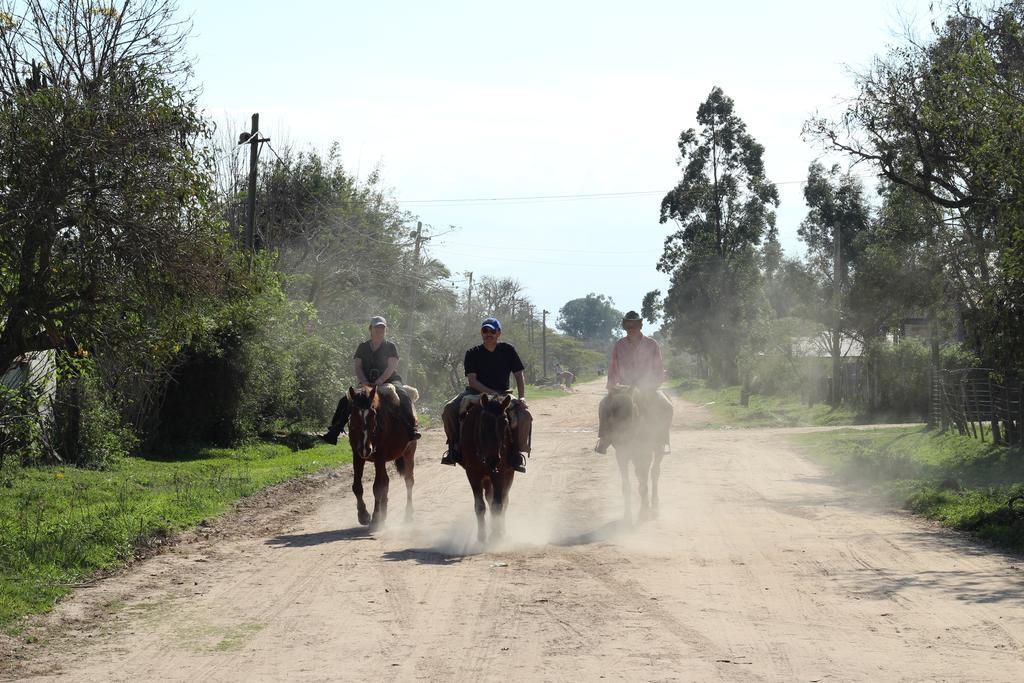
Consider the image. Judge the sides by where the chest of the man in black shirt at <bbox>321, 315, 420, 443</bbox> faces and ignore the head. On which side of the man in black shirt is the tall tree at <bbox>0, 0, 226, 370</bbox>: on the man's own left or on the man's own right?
on the man's own right

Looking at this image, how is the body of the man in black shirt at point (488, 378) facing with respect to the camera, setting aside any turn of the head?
toward the camera

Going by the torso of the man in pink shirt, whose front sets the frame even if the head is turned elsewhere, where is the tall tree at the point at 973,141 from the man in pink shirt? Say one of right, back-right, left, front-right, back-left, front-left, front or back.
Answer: back-left

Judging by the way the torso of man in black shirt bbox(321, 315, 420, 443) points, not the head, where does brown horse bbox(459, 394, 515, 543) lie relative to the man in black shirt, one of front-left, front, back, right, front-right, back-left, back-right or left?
front-left

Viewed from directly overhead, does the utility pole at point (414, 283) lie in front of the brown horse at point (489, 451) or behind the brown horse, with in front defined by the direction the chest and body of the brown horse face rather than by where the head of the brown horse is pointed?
behind

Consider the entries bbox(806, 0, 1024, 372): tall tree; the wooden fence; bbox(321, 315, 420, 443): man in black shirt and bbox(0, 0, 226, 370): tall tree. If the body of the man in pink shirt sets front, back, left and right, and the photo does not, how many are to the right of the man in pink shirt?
2

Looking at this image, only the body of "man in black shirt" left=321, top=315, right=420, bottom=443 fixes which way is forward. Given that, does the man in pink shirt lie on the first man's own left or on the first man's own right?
on the first man's own left

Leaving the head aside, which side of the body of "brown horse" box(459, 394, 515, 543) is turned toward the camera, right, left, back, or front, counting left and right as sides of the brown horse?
front

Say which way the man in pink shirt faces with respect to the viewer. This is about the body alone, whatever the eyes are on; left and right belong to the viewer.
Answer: facing the viewer

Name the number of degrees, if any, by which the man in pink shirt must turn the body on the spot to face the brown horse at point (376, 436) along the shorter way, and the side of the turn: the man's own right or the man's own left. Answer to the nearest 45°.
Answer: approximately 90° to the man's own right

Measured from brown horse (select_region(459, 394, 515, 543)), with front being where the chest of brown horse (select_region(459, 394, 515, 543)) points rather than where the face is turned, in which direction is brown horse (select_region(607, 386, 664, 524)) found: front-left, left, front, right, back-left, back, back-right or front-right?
back-left

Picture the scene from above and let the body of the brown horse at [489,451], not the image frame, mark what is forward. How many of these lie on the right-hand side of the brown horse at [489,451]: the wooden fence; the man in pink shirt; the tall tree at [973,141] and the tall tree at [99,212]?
1

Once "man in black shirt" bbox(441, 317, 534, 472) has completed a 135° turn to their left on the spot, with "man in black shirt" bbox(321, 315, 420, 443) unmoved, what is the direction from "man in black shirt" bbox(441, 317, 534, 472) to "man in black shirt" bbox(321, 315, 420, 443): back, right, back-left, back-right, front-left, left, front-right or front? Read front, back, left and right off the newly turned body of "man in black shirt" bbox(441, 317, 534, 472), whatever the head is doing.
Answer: left
